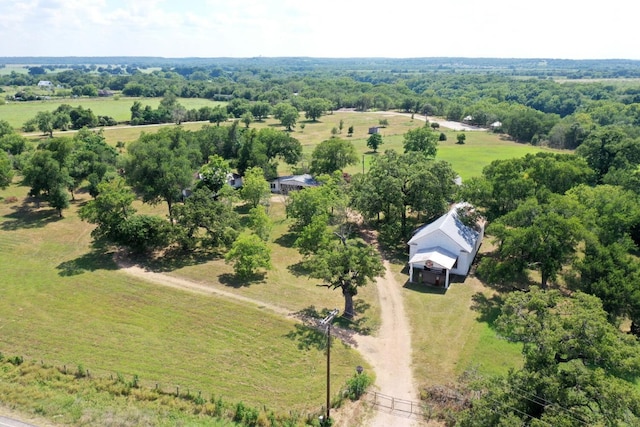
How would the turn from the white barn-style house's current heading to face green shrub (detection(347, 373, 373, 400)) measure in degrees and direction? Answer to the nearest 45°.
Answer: approximately 45° to its left

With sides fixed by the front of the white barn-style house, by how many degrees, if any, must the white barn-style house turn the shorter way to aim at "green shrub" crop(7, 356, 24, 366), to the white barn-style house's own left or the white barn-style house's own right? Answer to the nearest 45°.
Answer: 0° — it already faces it

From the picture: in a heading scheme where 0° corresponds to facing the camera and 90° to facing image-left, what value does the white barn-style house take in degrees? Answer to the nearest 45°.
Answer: approximately 45°
